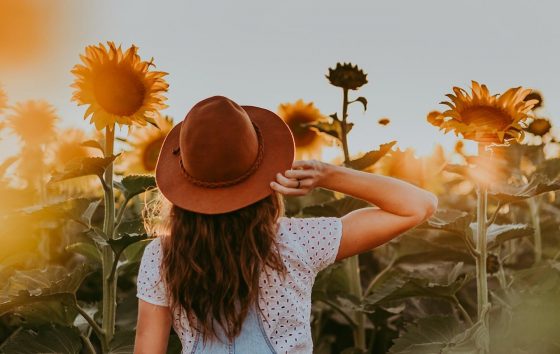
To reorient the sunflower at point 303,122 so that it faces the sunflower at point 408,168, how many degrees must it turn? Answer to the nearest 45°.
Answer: approximately 90° to its left

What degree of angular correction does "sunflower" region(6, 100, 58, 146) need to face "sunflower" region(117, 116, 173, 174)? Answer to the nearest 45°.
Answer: approximately 45° to its left

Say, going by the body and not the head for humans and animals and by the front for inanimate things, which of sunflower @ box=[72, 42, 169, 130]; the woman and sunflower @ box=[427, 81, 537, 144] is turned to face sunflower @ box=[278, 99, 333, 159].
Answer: the woman

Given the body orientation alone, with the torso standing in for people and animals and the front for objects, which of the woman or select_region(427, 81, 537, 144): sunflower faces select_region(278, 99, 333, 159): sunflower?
the woman

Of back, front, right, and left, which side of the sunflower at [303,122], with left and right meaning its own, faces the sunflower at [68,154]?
right

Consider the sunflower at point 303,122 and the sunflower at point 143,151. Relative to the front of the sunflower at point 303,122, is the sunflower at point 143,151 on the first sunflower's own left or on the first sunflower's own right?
on the first sunflower's own right

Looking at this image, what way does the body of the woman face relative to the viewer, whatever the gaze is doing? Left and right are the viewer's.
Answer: facing away from the viewer

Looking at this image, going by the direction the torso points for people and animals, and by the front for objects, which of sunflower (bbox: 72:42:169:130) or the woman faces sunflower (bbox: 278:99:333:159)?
the woman
